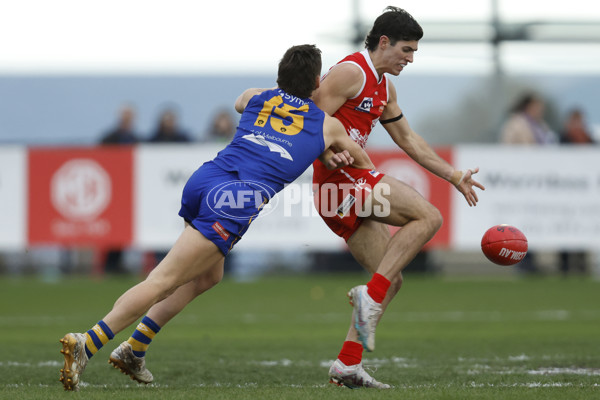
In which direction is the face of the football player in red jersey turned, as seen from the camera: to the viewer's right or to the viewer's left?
to the viewer's right

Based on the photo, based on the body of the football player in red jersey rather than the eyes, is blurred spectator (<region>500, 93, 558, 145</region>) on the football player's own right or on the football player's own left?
on the football player's own left

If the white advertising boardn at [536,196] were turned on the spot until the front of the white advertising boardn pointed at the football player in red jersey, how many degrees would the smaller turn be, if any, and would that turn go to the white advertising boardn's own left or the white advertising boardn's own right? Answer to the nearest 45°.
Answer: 0° — it already faces them

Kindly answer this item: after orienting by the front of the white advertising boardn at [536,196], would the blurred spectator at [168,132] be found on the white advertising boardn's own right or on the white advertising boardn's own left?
on the white advertising boardn's own right

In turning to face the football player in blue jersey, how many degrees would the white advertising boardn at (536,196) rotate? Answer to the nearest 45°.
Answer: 0° — it already faces them

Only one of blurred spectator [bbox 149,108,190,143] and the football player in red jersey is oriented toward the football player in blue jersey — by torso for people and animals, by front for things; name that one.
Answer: the blurred spectator

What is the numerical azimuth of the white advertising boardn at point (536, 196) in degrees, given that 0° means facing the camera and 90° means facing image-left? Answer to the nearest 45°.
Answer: approximately 0°

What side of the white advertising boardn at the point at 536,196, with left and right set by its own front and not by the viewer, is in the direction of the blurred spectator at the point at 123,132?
right

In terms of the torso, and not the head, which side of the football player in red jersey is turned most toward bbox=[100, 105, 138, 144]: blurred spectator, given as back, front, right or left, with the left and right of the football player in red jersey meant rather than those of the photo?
left

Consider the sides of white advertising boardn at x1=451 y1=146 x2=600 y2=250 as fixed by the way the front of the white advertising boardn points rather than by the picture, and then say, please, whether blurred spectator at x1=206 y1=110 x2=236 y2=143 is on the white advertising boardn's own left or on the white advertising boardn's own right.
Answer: on the white advertising boardn's own right

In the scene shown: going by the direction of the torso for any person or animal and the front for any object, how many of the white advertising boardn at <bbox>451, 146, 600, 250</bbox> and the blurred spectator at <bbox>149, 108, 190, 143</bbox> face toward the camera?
2
